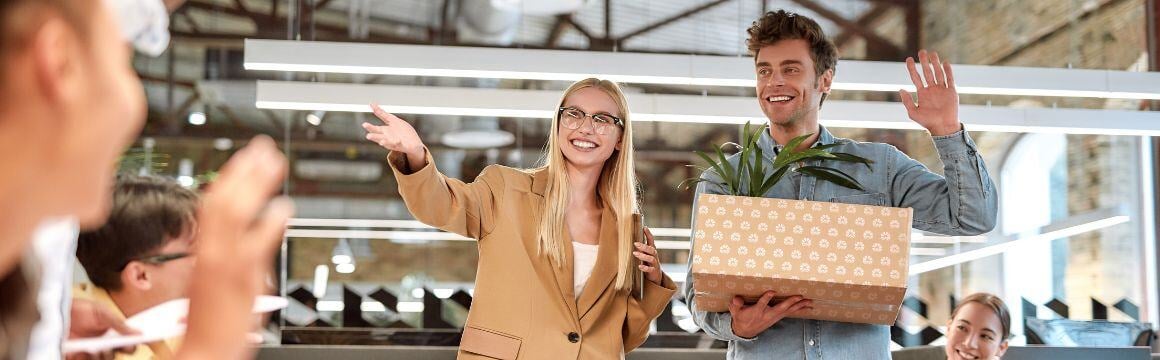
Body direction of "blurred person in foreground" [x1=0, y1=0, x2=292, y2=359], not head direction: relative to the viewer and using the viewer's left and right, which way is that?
facing away from the viewer and to the right of the viewer

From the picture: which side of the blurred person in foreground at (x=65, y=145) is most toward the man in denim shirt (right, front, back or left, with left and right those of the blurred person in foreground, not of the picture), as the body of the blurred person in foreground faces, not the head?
front

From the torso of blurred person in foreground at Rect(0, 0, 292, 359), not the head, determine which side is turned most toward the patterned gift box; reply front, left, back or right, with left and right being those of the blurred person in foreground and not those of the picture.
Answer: front

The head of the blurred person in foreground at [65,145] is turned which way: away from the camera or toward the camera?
away from the camera

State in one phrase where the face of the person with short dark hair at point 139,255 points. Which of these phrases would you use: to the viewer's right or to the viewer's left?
to the viewer's right

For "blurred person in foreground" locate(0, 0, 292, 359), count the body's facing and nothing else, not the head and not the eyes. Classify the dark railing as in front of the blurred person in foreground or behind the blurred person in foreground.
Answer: in front

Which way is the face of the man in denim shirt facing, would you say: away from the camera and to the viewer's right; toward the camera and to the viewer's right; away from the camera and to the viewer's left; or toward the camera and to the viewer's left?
toward the camera and to the viewer's left

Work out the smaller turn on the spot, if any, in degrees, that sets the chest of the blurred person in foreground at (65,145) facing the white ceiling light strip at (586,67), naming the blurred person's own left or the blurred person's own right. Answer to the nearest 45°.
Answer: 0° — they already face it

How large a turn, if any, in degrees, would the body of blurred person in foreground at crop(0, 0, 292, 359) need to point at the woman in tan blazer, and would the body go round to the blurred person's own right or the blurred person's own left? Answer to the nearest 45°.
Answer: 0° — they already face them
